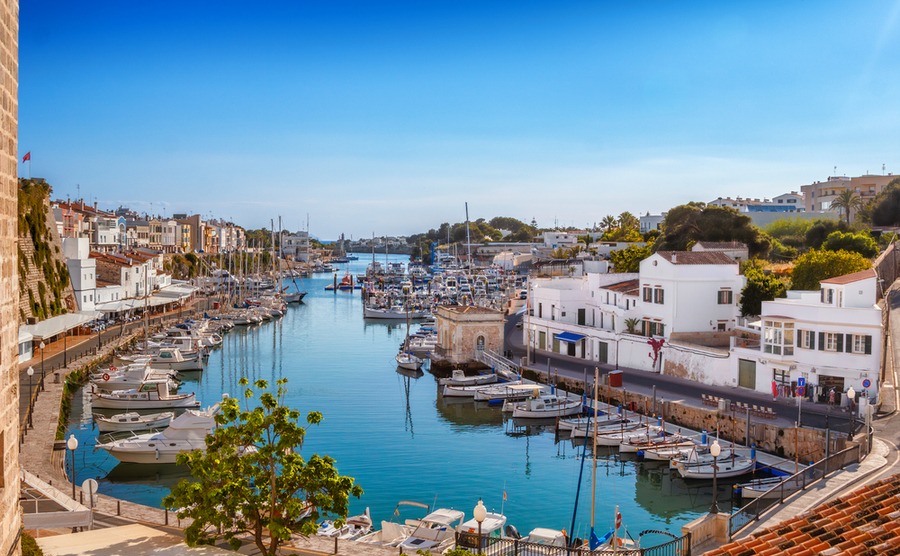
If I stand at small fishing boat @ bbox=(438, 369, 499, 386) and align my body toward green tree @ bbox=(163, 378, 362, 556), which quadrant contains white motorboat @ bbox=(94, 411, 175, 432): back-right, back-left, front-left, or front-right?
front-right

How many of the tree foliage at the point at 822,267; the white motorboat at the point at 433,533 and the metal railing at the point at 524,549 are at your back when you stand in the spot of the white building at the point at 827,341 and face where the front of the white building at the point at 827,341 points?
1

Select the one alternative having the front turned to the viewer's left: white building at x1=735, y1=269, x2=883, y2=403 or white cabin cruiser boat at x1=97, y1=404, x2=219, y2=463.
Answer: the white cabin cruiser boat

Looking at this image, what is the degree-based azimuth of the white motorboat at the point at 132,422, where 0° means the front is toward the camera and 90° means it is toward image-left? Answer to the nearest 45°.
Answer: approximately 270°

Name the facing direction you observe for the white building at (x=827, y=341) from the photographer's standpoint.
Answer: facing the viewer

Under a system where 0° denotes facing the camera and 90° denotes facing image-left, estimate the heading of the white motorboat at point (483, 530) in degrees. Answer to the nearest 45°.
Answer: approximately 45°

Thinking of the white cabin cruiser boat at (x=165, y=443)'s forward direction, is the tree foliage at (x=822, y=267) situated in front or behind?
behind

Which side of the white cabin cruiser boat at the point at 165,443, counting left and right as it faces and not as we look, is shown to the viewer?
left
